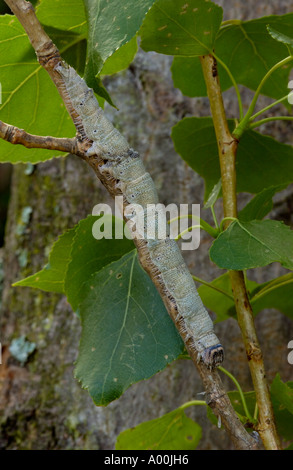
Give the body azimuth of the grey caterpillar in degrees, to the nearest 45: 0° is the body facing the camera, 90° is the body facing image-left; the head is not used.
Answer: approximately 270°
